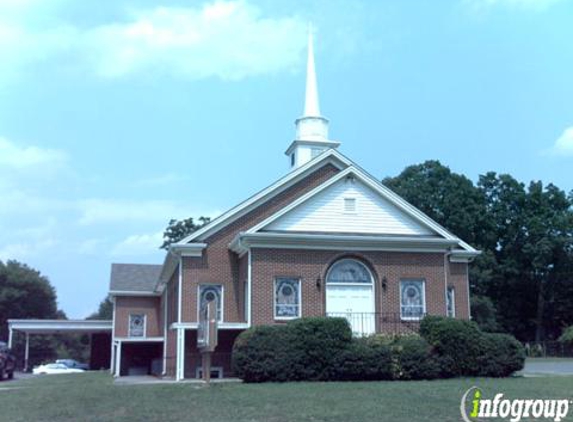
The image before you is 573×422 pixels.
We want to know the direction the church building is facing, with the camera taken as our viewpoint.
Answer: facing the viewer

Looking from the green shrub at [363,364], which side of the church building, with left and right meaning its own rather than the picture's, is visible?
front

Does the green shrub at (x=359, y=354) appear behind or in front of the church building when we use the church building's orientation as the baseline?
in front

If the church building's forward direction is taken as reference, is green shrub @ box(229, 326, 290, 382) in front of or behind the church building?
in front

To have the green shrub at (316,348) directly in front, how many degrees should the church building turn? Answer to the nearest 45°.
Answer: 0° — it already faces it

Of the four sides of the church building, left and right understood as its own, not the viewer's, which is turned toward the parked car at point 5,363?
right

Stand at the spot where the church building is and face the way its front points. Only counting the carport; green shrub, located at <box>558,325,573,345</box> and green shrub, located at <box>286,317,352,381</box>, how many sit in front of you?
1

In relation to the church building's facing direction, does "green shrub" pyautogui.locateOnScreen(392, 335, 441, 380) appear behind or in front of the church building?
in front

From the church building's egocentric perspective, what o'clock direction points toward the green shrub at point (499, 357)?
The green shrub is roughly at 10 o'clock from the church building.

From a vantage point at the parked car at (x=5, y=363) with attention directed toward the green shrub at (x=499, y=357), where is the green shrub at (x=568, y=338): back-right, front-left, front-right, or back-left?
front-left

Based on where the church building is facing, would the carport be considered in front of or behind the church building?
behind

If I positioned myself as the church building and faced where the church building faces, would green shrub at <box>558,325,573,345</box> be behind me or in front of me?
behind

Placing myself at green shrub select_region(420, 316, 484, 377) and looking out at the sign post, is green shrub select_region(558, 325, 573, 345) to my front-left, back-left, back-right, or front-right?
back-right
